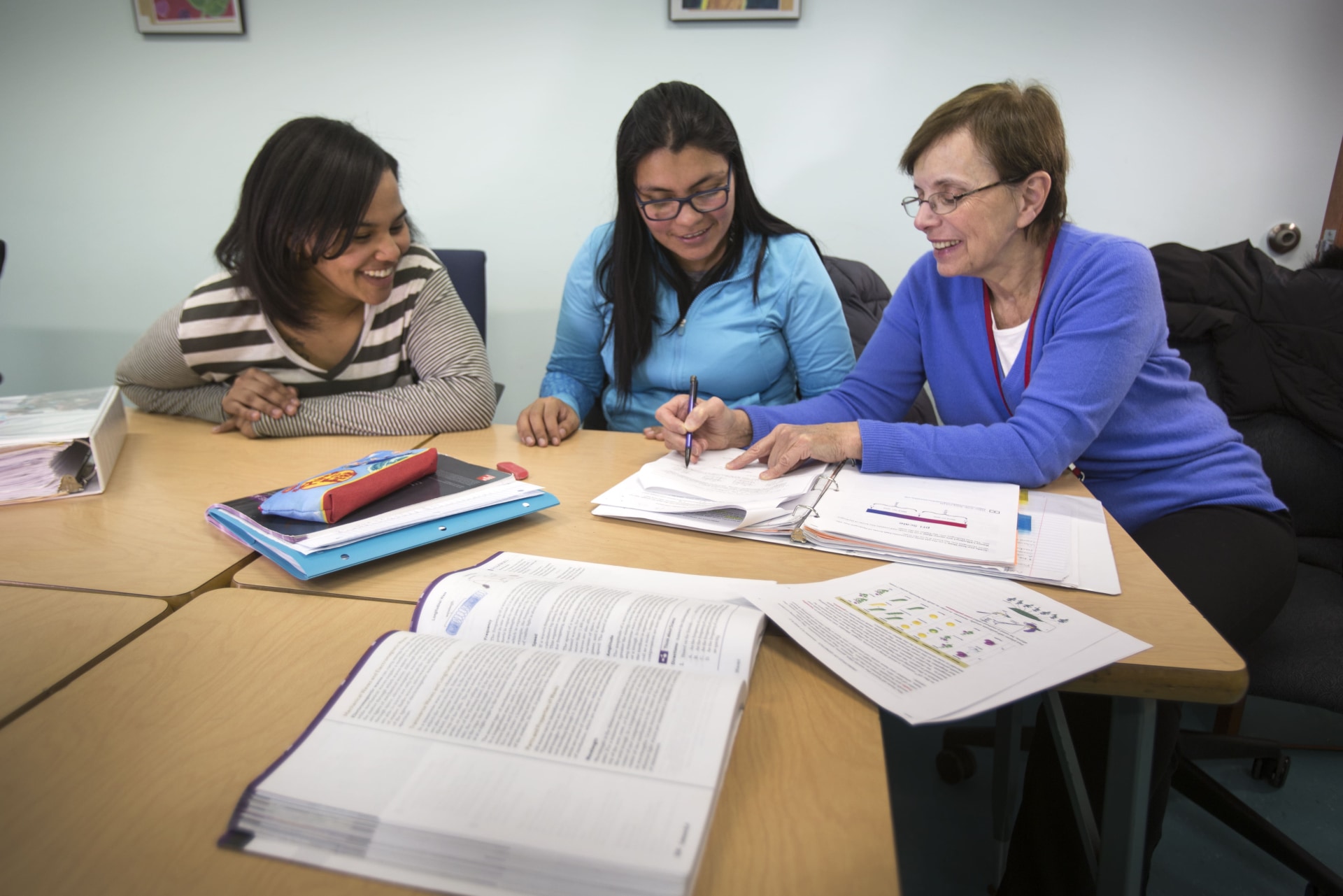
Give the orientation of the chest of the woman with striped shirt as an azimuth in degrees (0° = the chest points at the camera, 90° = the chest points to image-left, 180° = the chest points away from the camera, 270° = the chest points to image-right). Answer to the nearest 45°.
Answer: approximately 0°

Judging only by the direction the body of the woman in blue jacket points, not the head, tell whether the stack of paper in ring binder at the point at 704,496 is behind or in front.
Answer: in front

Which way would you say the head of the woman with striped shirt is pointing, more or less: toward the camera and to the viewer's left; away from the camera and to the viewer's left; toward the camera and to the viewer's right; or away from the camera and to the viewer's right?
toward the camera and to the viewer's right

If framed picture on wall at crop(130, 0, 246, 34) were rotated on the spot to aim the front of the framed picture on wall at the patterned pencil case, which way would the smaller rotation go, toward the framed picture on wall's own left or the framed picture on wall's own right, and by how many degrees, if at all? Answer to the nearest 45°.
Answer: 0° — it already faces it

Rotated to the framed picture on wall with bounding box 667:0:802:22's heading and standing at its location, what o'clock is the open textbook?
The open textbook is roughly at 12 o'clock from the framed picture on wall.

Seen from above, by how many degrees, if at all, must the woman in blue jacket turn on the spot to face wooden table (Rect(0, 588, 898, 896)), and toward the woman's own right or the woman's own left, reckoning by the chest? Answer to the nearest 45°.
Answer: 0° — they already face it

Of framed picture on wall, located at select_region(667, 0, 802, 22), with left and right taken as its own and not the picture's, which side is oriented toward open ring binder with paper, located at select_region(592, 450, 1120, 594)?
front

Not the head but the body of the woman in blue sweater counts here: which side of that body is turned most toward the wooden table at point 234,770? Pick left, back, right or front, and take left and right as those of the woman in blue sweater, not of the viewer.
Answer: front

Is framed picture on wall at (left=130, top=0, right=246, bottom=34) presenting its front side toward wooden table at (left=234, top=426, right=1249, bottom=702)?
yes

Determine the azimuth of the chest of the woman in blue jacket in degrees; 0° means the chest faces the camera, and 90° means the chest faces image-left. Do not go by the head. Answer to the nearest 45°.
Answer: approximately 0°

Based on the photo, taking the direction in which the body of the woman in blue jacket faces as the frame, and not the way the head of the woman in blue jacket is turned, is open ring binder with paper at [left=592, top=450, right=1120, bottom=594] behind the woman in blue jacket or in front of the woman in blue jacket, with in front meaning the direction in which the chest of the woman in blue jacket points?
in front
